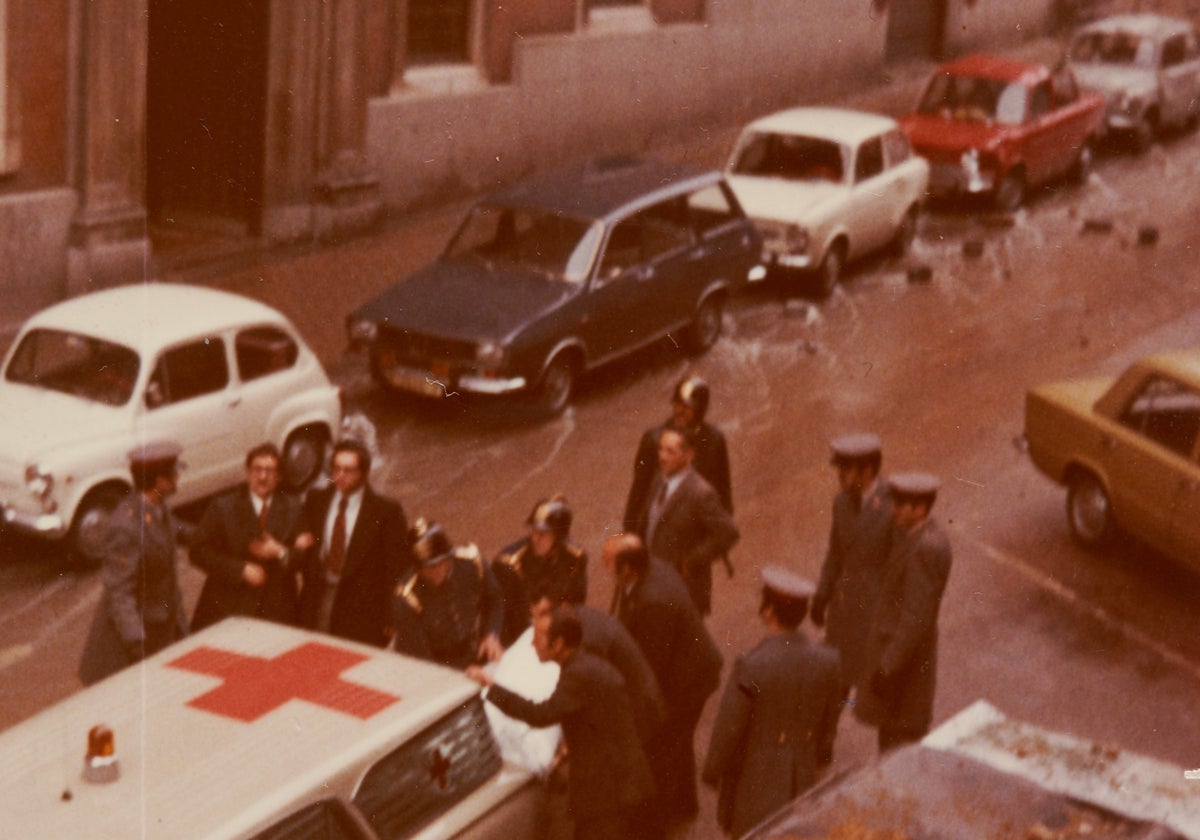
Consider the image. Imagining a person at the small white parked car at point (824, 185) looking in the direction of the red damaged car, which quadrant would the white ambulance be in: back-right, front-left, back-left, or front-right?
back-right

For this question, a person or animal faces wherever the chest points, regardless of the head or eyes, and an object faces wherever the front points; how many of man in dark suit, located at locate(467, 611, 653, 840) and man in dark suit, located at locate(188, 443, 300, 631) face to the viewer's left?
1

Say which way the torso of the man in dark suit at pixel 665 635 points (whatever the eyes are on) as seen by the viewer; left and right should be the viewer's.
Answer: facing to the left of the viewer

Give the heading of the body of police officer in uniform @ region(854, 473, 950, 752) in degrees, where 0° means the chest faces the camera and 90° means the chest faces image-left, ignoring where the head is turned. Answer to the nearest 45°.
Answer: approximately 90°

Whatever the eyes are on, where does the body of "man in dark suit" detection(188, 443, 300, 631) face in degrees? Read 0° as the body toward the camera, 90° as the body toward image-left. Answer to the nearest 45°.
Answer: approximately 0°

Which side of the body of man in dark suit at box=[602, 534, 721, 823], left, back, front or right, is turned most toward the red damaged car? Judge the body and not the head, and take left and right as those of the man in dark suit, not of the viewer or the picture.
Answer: right

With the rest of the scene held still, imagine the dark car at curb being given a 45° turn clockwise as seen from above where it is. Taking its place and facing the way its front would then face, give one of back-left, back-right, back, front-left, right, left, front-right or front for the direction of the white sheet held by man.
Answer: left

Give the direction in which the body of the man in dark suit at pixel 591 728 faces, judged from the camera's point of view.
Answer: to the viewer's left
